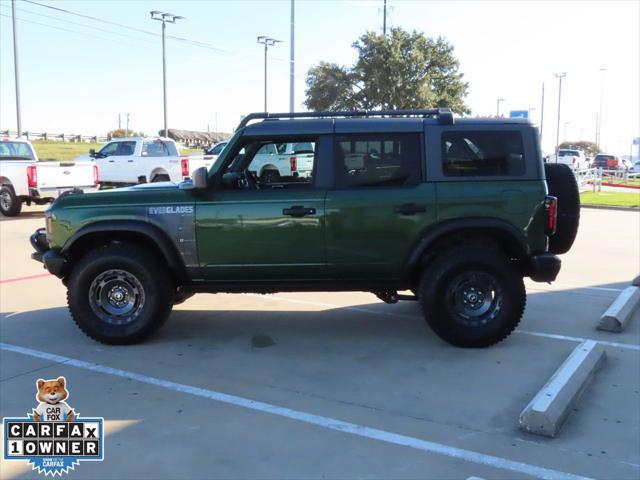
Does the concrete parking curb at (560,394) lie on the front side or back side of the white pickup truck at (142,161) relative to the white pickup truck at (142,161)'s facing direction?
on the back side

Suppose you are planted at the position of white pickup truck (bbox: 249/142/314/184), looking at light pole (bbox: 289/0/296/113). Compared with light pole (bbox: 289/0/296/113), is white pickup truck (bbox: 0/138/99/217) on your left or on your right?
left

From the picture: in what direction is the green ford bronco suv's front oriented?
to the viewer's left

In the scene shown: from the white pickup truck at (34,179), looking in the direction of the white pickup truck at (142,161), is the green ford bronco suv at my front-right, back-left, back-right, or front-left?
back-right

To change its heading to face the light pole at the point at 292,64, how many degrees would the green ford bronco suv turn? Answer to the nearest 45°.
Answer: approximately 90° to its right

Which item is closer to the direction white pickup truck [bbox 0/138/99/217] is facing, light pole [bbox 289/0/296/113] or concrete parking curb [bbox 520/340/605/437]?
the light pole

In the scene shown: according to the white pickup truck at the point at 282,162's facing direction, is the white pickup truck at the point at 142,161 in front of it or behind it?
in front

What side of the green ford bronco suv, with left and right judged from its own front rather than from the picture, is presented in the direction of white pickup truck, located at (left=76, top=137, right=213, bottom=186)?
right

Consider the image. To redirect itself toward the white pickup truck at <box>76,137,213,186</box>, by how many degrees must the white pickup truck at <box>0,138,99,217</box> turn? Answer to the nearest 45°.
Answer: approximately 90° to its right

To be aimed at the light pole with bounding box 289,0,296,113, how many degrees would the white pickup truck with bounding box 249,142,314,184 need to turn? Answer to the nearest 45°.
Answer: approximately 45° to its right

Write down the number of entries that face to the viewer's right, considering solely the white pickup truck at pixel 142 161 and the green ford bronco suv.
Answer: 0

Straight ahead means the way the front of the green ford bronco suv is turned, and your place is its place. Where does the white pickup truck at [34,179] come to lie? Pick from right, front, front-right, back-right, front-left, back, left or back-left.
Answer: front-right

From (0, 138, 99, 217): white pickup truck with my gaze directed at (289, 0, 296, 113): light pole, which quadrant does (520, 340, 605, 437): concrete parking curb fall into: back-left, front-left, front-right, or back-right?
back-right
